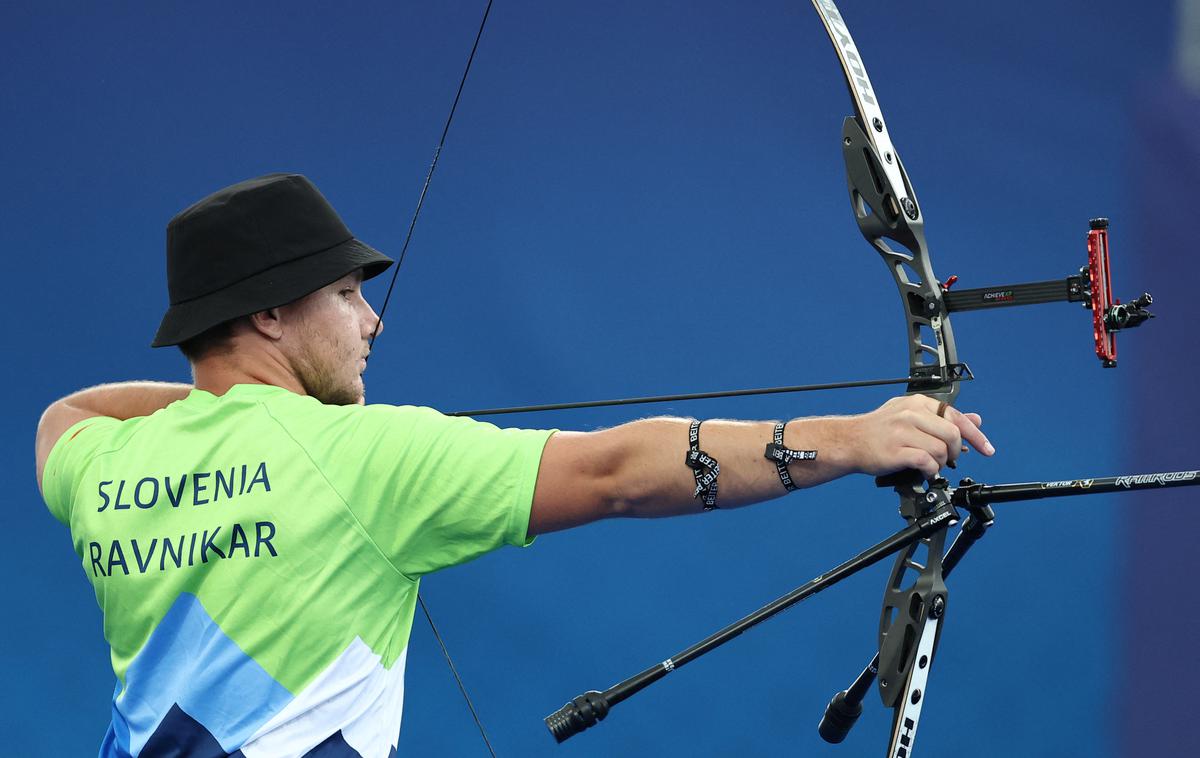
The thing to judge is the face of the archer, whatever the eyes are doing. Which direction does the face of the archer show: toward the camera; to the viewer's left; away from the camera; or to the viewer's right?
to the viewer's right

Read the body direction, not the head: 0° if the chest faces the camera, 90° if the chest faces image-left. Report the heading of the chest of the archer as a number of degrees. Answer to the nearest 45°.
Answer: approximately 225°
